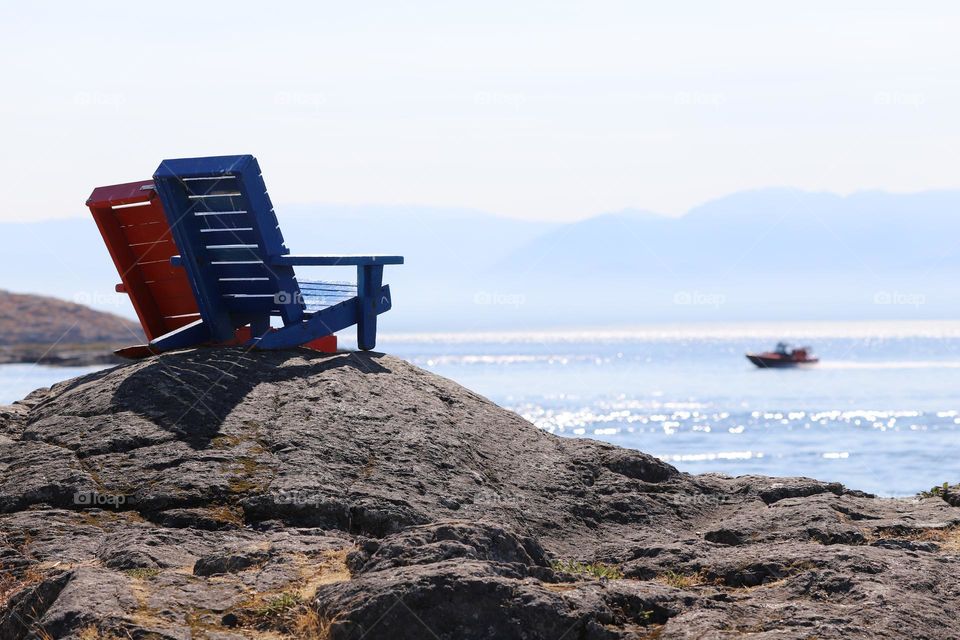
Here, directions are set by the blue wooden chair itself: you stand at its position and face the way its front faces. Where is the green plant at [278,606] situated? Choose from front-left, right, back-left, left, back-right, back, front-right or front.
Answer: back-right

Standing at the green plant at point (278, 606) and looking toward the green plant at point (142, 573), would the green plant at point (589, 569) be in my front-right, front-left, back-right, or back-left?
back-right

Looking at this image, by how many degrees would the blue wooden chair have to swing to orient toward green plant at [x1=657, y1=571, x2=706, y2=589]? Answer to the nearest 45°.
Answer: approximately 90° to its right

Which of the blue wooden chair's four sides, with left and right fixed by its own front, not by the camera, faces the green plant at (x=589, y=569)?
right

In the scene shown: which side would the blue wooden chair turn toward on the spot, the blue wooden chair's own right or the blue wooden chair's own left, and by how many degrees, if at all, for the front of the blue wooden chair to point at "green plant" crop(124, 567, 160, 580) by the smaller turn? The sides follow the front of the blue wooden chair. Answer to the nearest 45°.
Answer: approximately 135° to the blue wooden chair's own right

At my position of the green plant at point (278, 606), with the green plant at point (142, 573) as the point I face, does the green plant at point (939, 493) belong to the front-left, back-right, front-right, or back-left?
back-right

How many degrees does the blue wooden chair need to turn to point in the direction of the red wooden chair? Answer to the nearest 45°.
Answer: approximately 90° to its left

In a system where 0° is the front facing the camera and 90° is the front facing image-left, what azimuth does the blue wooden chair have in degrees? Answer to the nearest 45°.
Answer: approximately 225°
